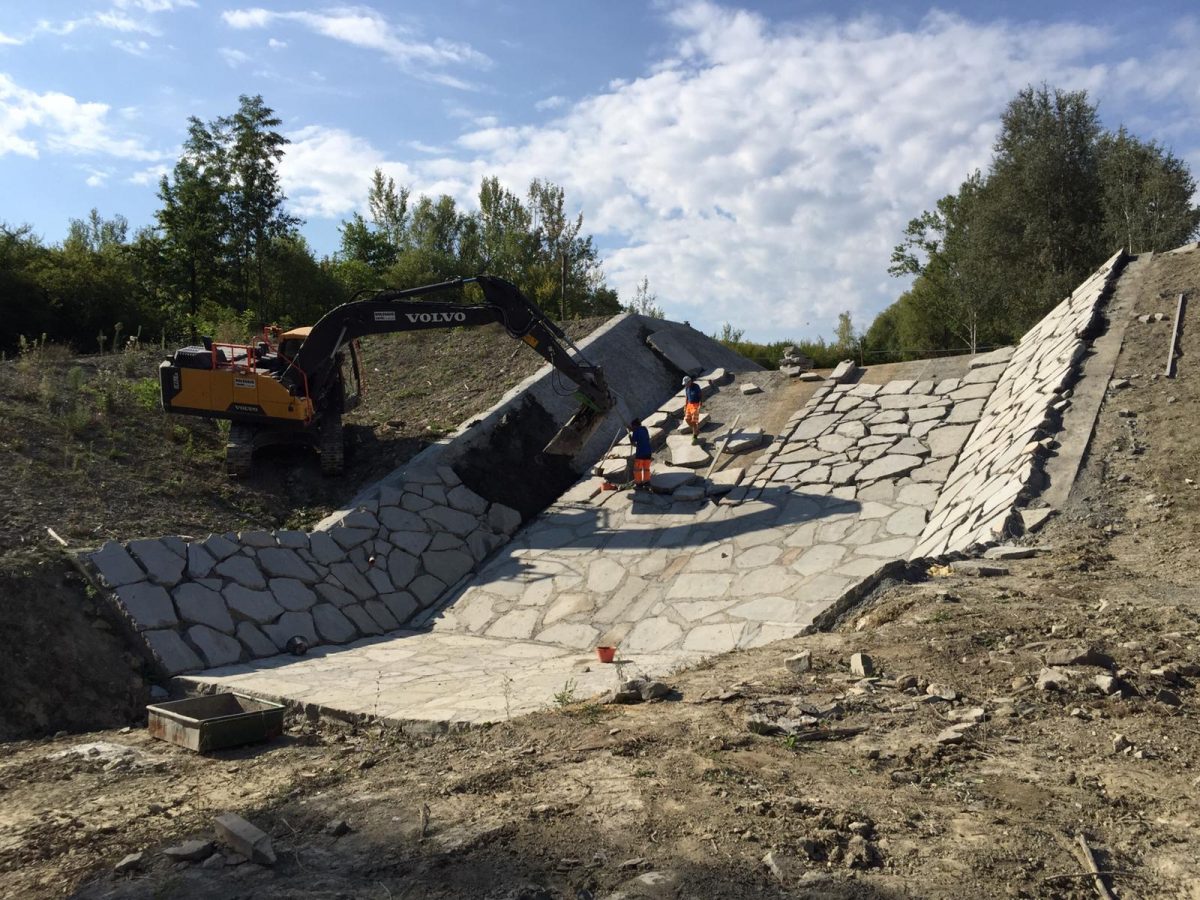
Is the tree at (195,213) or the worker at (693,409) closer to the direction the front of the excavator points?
the worker

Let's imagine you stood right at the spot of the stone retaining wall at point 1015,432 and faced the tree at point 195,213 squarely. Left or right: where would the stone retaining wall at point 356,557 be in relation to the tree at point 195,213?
left

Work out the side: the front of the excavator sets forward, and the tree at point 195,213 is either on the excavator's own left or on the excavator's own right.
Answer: on the excavator's own left

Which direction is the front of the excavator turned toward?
to the viewer's right

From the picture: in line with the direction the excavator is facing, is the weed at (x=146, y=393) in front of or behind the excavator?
behind

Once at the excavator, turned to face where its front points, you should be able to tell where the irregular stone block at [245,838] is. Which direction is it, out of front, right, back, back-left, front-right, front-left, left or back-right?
right

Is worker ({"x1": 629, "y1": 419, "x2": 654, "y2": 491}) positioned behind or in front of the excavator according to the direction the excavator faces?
in front

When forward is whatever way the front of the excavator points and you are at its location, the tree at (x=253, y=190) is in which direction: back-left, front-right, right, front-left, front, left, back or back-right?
left

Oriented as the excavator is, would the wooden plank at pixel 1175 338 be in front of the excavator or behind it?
in front

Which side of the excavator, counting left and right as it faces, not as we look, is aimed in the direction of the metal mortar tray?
right

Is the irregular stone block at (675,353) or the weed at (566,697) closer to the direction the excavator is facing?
the irregular stone block

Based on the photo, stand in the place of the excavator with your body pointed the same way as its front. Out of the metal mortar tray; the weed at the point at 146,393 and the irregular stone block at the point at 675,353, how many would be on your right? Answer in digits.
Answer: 1

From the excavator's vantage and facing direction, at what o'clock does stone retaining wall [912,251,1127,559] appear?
The stone retaining wall is roughly at 1 o'clock from the excavator.
